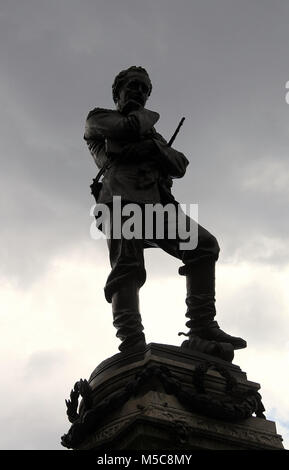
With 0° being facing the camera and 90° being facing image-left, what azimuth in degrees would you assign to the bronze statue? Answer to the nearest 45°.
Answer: approximately 315°
